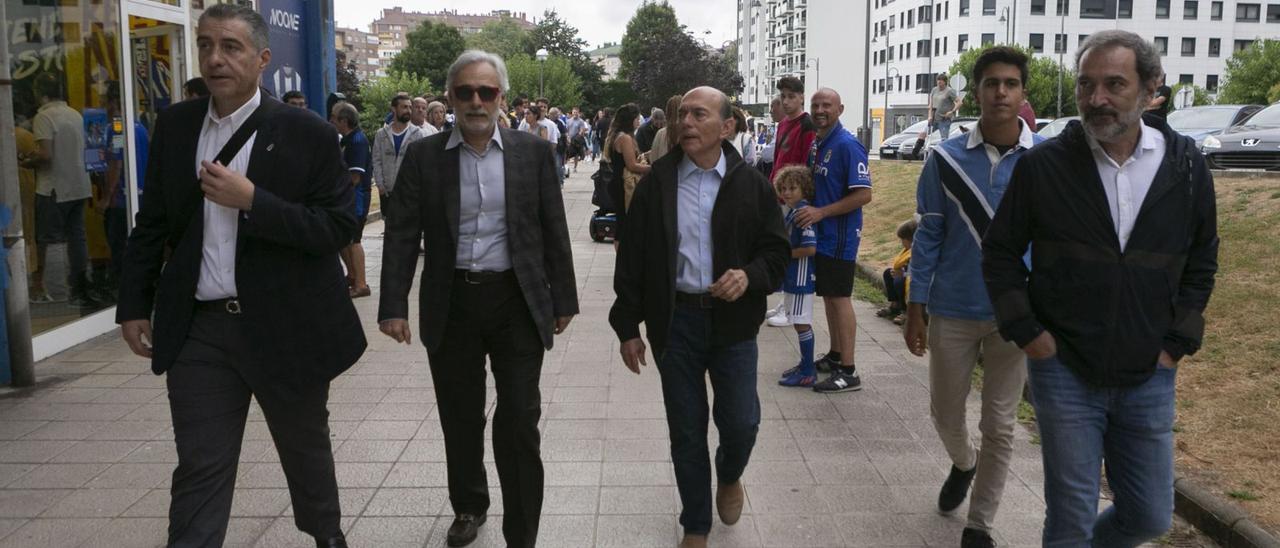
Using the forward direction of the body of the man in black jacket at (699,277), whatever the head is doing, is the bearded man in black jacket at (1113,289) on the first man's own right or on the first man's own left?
on the first man's own left

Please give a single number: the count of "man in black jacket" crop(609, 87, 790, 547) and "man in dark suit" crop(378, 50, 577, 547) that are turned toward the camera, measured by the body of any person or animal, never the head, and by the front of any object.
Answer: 2

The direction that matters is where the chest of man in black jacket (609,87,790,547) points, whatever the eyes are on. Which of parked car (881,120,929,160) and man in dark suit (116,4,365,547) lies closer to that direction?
the man in dark suit

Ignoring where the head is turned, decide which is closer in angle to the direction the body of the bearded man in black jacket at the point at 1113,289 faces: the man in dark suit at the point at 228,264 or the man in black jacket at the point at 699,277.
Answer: the man in dark suit

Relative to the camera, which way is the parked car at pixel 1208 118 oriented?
toward the camera

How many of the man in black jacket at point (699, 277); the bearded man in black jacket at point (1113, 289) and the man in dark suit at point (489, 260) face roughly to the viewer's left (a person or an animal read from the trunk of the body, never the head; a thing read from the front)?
0

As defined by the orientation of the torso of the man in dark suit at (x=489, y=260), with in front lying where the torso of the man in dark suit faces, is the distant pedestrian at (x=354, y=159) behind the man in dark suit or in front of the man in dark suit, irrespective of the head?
behind

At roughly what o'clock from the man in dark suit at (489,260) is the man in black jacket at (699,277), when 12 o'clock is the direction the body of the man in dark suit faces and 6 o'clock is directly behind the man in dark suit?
The man in black jacket is roughly at 9 o'clock from the man in dark suit.

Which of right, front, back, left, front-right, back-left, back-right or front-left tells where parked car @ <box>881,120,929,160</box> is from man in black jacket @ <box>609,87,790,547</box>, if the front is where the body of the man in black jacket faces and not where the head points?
back

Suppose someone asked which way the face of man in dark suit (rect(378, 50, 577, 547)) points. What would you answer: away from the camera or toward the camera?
toward the camera

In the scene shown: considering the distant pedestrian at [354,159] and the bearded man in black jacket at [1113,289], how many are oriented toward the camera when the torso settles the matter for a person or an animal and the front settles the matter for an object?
1

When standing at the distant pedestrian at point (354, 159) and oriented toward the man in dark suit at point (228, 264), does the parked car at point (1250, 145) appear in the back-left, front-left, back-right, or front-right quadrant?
back-left

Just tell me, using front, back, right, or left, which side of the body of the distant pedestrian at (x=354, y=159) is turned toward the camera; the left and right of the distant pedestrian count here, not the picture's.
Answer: left

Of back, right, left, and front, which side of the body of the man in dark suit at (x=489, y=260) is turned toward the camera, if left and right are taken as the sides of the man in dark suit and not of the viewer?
front
